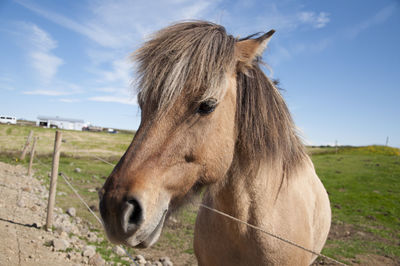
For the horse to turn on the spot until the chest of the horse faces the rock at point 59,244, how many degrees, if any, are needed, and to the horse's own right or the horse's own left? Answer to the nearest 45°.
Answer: approximately 90° to the horse's own right

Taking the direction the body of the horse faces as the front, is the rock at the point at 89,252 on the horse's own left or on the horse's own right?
on the horse's own right

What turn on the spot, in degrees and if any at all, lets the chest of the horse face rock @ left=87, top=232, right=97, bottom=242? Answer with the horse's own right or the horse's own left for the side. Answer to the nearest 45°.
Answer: approximately 90° to the horse's own right

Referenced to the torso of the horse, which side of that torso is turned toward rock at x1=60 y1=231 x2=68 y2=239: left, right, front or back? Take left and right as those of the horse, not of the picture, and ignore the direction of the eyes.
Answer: right

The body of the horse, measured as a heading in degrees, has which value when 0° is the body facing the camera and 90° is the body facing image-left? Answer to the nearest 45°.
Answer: approximately 45°

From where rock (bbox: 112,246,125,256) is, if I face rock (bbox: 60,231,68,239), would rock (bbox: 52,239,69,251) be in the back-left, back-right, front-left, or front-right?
front-left

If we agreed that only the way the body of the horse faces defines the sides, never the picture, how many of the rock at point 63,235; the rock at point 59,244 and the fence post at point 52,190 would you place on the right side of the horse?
3

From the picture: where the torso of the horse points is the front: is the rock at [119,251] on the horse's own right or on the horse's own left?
on the horse's own right
